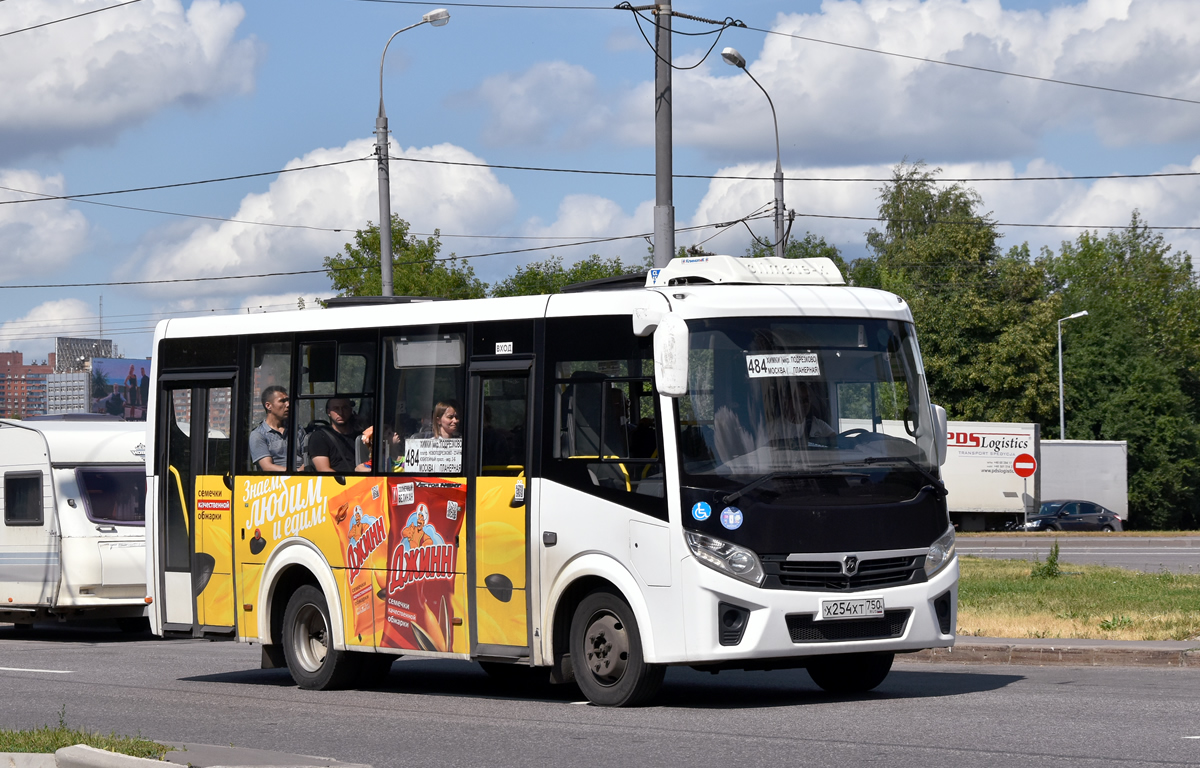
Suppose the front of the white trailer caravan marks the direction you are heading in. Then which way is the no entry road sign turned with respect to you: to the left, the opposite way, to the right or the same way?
to the right

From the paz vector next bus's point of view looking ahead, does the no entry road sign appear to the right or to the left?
on its left

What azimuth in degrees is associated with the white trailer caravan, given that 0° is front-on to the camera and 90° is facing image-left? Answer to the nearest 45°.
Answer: approximately 315°

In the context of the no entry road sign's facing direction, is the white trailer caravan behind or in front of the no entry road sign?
in front

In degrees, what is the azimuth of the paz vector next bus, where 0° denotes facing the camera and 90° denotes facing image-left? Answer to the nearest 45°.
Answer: approximately 315°

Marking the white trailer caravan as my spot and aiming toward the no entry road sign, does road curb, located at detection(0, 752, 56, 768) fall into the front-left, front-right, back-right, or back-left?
back-right

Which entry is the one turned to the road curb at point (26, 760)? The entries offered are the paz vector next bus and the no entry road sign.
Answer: the no entry road sign

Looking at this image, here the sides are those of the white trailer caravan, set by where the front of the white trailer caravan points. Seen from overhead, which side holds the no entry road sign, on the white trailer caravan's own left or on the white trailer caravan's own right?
on the white trailer caravan's own left

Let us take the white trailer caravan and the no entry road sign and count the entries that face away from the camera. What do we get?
0

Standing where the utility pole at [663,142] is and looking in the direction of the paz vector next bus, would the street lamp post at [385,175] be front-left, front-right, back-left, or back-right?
back-right
